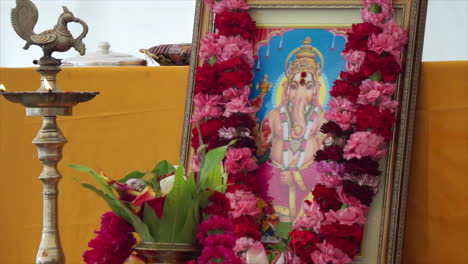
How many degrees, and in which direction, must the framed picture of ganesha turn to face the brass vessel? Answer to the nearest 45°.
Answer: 0° — it already faces it

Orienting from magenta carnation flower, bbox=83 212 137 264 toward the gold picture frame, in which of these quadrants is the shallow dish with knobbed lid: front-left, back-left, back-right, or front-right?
front-left

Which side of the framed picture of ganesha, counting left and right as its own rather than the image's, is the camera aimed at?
front

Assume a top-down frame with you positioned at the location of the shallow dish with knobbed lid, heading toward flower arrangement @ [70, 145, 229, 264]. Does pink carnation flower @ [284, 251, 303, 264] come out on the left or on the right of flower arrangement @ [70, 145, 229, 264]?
left

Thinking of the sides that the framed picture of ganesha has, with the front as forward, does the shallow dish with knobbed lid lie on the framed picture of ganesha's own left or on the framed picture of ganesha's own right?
on the framed picture of ganesha's own right
